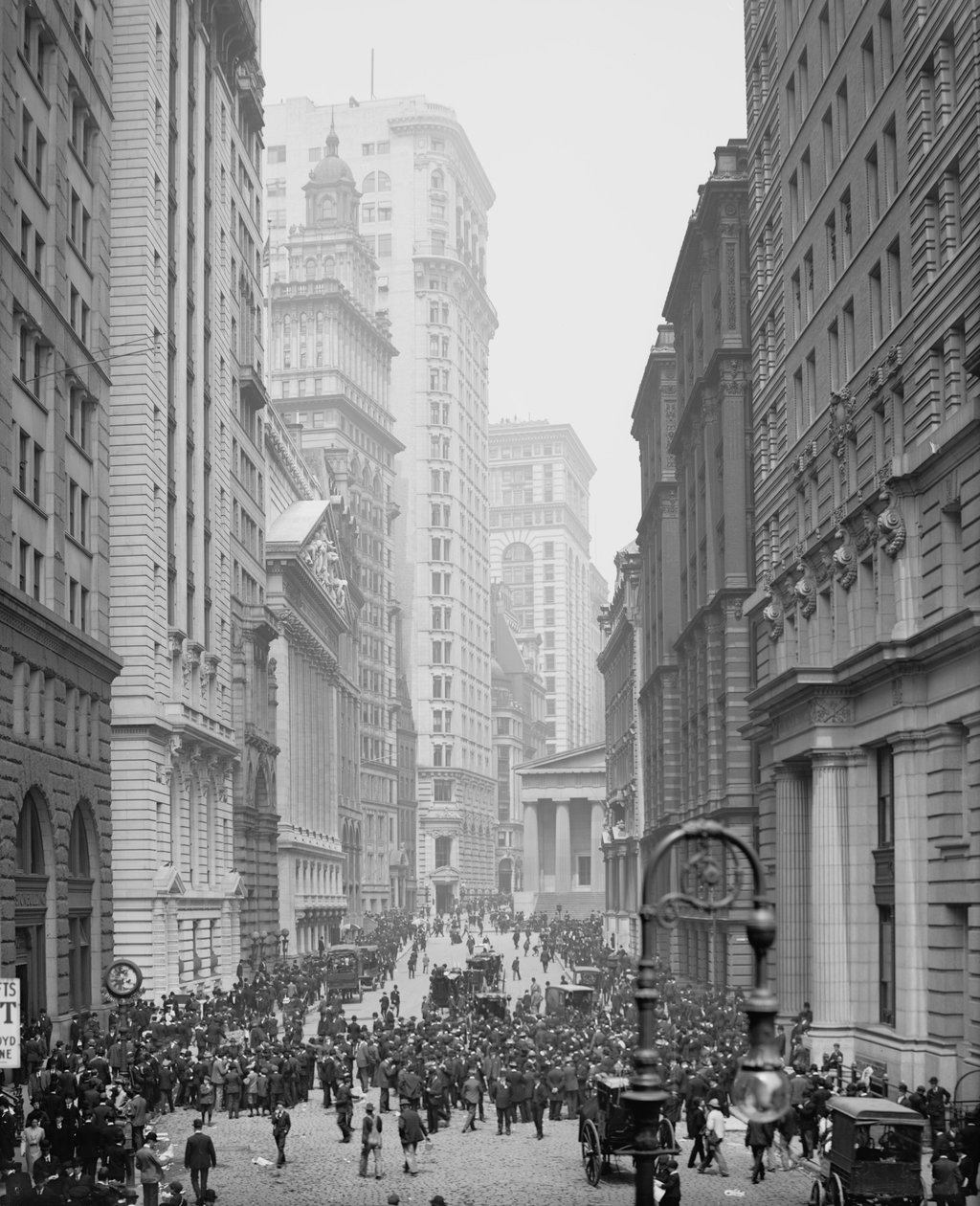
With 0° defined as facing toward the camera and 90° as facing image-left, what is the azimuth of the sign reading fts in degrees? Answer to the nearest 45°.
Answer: approximately 0°

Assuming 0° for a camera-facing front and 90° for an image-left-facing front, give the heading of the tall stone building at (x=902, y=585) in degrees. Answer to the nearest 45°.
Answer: approximately 45°

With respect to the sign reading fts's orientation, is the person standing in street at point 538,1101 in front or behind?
behind

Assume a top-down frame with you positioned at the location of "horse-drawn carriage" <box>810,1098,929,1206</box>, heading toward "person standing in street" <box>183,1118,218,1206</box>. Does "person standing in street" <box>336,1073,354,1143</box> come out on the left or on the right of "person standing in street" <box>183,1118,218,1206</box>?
right
